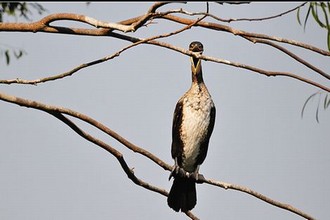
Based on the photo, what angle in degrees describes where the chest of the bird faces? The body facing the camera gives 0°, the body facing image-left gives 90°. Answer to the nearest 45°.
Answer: approximately 0°
